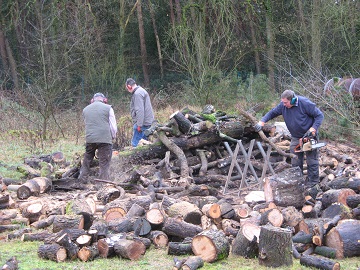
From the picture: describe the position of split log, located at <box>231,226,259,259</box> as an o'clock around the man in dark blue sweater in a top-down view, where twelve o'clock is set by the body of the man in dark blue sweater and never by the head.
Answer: The split log is roughly at 11 o'clock from the man in dark blue sweater.

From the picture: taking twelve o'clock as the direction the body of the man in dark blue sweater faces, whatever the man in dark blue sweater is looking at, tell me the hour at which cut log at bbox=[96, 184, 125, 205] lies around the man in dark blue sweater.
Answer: The cut log is roughly at 1 o'clock from the man in dark blue sweater.

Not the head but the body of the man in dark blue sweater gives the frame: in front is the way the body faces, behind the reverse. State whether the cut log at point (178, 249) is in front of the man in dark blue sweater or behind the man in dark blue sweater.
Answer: in front

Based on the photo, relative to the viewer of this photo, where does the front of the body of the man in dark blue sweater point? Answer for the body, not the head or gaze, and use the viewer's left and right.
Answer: facing the viewer and to the left of the viewer

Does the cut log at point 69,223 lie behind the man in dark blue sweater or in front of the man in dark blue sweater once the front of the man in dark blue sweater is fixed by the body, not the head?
in front

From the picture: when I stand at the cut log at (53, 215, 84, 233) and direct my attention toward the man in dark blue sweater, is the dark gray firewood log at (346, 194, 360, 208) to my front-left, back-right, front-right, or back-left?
front-right

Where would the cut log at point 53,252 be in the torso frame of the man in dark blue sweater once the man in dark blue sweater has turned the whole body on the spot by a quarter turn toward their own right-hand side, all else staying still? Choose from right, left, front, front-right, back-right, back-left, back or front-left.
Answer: left
